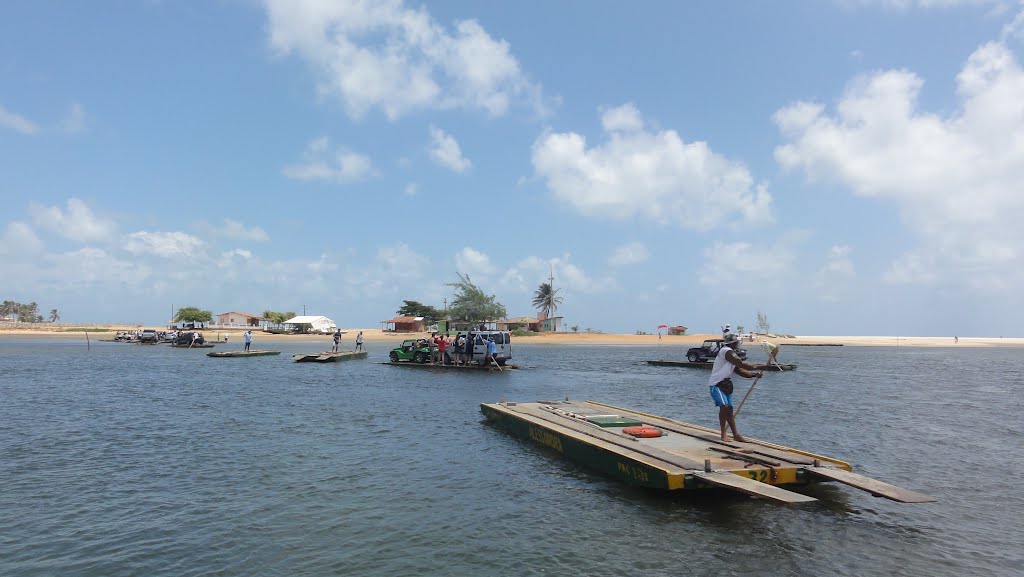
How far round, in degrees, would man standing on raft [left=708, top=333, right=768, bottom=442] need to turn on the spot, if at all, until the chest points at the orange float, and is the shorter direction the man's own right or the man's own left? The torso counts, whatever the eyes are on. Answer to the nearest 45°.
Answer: approximately 135° to the man's own left

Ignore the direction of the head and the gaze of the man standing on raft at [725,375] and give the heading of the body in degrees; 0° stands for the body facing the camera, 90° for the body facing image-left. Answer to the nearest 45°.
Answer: approximately 270°

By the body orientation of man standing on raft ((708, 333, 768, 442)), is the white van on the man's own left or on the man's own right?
on the man's own left

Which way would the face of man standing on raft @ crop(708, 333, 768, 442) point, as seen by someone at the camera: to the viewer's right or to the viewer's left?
to the viewer's right

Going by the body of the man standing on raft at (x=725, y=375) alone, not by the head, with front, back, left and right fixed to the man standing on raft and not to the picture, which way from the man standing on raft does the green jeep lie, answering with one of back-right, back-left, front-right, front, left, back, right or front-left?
back-left
